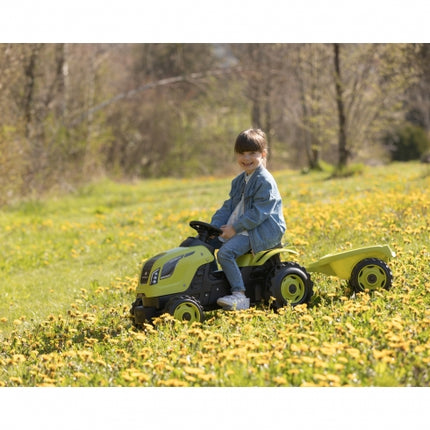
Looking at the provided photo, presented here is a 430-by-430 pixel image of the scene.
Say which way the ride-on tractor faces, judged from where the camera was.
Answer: facing the viewer and to the left of the viewer
